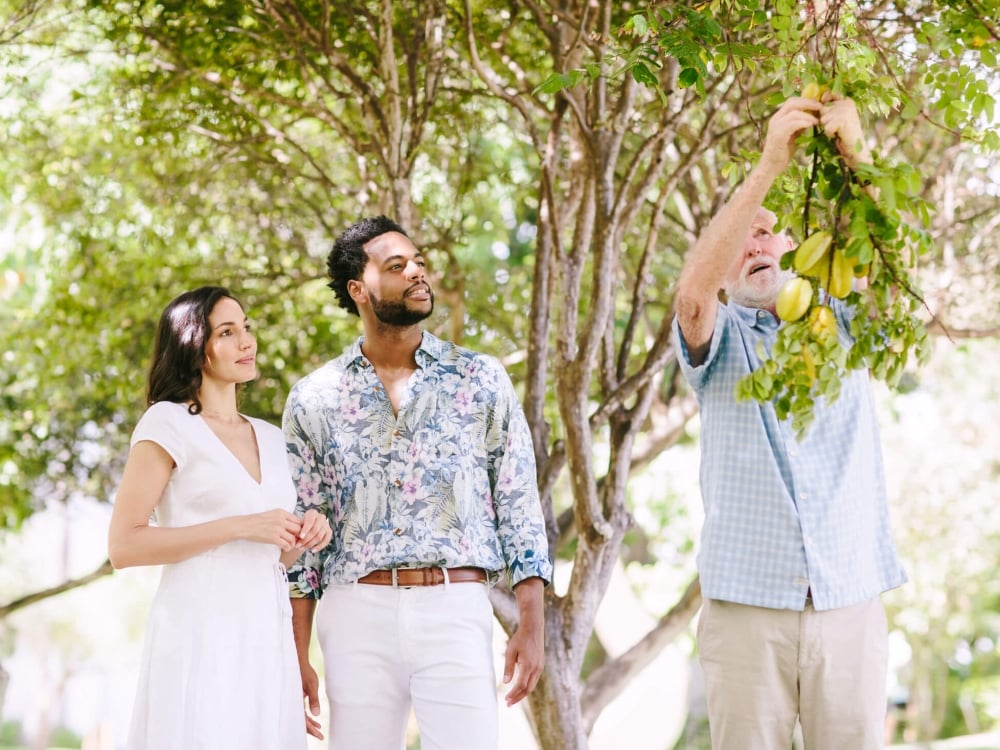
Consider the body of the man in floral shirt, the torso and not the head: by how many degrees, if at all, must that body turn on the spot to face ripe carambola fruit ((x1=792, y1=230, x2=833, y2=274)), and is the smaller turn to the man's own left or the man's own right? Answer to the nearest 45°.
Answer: approximately 45° to the man's own left

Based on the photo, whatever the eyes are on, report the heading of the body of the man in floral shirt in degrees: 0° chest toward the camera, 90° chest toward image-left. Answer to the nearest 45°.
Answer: approximately 0°

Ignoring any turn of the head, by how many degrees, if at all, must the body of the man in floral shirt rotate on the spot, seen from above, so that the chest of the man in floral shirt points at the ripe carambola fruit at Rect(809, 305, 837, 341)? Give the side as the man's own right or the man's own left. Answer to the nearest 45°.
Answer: approximately 45° to the man's own left
